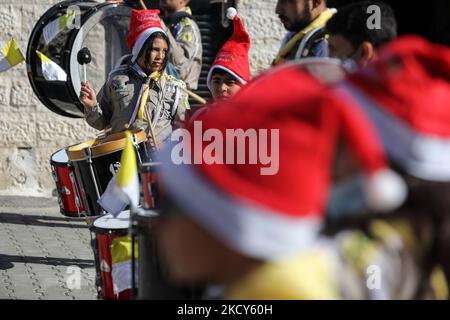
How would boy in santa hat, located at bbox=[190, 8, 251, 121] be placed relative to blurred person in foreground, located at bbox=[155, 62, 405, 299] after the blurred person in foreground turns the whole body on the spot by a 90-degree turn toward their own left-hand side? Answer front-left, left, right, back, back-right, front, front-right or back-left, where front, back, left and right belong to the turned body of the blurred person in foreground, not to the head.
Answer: back

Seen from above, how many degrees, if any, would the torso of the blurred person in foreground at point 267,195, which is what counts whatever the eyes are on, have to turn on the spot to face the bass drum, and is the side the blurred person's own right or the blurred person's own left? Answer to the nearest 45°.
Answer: approximately 90° to the blurred person's own right

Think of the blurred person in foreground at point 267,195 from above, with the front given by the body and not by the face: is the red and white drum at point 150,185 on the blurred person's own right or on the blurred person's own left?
on the blurred person's own right

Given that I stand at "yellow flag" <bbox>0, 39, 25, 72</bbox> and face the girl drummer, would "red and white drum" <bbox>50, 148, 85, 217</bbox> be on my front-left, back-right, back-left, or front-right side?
front-right

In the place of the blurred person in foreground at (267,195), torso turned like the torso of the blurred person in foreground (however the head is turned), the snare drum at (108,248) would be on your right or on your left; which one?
on your right

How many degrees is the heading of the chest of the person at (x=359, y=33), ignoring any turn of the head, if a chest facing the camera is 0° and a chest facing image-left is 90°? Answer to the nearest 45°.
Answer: approximately 90°

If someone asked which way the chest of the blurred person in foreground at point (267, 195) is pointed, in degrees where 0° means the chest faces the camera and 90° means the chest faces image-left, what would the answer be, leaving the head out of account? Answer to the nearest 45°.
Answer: approximately 90°

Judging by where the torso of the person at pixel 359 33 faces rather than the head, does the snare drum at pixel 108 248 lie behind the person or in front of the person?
in front

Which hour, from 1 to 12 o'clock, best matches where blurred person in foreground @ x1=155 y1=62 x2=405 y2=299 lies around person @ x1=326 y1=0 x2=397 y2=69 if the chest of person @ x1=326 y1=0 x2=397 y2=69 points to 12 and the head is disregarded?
blurred person in foreground @ x1=155 y1=62 x2=405 y2=299 is roughly at 9 o'clock from person @ x1=326 y1=0 x2=397 y2=69.

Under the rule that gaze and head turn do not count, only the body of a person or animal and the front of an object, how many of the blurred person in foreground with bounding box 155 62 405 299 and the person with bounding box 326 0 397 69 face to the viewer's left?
2

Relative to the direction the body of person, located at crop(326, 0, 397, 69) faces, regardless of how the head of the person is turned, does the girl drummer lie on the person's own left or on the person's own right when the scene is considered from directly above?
on the person's own right

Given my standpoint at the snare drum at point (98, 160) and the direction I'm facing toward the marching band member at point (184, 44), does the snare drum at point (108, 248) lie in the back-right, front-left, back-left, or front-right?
back-right

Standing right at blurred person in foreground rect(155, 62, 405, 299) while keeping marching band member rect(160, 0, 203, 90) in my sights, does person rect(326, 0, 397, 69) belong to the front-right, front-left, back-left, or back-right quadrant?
front-right
